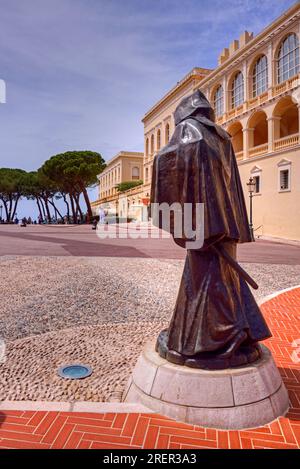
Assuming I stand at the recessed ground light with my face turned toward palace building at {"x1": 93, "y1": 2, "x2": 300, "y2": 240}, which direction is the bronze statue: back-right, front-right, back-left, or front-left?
back-right

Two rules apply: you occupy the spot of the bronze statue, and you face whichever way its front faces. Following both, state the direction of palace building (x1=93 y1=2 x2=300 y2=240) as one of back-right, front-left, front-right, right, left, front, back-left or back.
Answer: front-right

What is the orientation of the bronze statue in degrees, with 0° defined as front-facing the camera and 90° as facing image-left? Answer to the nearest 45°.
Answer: approximately 135°

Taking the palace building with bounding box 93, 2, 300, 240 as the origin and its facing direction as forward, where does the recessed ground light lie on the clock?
The recessed ground light is roughly at 11 o'clock from the palace building.

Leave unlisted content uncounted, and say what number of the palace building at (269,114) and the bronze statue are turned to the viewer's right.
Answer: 0

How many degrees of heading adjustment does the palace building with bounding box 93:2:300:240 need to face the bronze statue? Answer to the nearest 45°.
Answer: approximately 45° to its left

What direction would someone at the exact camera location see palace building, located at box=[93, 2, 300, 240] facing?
facing the viewer and to the left of the viewer
